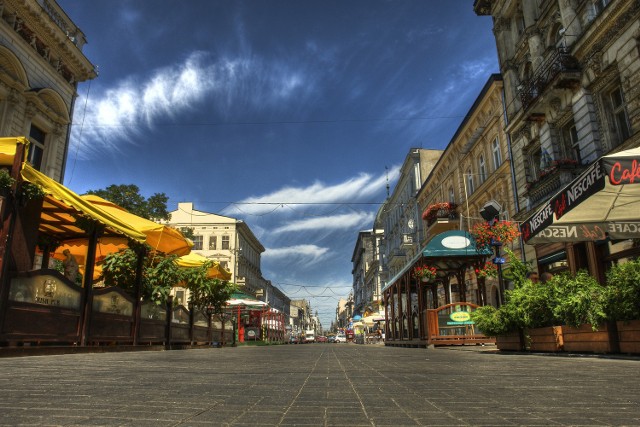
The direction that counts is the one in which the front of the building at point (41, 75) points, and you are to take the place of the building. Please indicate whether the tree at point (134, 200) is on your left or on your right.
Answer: on your left

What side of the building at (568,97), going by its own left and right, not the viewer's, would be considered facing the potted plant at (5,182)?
front

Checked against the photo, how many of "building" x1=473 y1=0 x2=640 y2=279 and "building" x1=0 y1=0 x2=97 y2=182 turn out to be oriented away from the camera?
0

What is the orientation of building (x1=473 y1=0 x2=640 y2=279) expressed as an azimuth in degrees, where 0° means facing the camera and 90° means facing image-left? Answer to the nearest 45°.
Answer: approximately 45°

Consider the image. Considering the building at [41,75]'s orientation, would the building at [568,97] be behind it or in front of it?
in front

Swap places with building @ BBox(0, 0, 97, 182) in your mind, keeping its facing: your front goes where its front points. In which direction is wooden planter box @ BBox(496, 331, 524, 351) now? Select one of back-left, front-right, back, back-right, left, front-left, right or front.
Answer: front

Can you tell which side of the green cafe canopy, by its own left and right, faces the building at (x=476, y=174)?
back

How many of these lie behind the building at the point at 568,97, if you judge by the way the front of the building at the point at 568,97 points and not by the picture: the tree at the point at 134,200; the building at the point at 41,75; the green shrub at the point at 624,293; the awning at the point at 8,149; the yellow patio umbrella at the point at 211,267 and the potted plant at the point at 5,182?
0

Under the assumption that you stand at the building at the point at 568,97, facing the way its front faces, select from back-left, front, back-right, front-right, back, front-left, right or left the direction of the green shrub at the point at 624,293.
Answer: front-left

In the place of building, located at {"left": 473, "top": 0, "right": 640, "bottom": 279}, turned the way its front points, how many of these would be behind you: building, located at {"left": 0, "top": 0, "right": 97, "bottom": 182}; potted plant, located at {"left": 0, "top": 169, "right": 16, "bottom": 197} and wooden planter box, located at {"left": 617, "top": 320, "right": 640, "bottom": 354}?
0

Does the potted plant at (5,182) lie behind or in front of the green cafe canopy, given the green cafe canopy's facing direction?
in front
